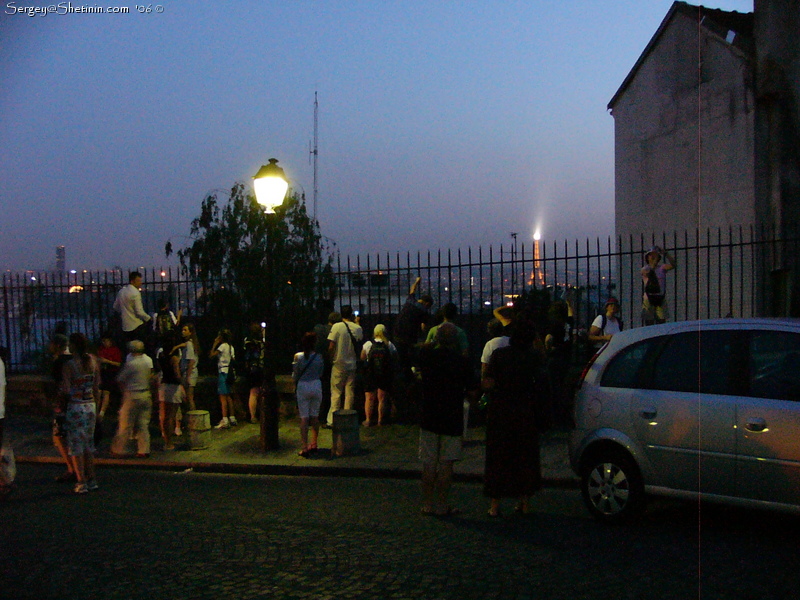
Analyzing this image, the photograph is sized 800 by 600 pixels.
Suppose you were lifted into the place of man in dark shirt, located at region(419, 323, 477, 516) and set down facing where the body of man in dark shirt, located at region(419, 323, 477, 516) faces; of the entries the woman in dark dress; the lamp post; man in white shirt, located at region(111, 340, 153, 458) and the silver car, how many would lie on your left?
2

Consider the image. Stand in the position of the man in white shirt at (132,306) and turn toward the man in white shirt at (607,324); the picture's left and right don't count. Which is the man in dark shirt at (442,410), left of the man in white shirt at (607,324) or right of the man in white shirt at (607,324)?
right

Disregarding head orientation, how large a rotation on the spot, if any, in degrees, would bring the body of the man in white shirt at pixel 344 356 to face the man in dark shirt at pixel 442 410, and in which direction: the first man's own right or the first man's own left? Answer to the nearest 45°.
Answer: approximately 180°

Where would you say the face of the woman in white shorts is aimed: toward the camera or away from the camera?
away from the camera

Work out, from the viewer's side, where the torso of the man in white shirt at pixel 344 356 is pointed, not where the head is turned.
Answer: away from the camera

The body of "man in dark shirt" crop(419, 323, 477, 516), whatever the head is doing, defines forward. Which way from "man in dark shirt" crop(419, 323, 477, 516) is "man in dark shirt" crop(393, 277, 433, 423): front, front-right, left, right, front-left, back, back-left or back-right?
front-left

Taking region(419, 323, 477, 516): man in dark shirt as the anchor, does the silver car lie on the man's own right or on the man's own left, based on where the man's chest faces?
on the man's own right

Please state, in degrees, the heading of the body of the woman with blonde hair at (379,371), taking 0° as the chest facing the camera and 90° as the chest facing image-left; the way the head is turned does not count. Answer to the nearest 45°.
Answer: approximately 180°

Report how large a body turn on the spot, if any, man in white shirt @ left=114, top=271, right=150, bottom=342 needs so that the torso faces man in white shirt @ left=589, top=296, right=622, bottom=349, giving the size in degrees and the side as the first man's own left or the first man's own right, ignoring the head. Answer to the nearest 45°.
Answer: approximately 90° to the first man's own right

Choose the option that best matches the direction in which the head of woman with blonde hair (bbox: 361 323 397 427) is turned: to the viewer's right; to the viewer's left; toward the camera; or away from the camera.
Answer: away from the camera

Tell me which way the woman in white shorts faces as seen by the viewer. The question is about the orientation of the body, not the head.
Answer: away from the camera
